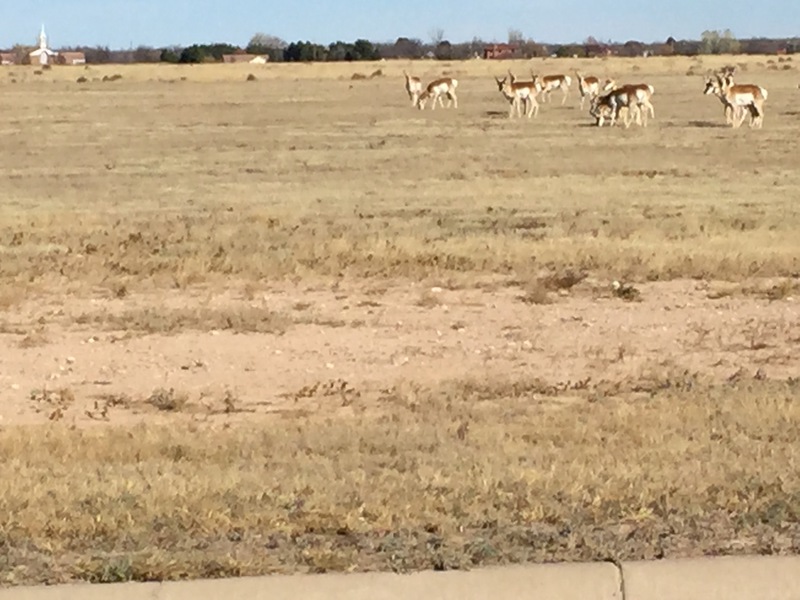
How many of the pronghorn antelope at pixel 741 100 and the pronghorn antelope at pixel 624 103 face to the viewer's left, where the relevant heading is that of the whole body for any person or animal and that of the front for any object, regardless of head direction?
2

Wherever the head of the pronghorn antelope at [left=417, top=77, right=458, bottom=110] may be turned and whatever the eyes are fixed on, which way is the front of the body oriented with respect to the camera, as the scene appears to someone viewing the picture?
to the viewer's left

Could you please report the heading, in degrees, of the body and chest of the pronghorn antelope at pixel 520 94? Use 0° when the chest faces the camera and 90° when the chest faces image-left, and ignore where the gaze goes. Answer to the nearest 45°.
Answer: approximately 45°

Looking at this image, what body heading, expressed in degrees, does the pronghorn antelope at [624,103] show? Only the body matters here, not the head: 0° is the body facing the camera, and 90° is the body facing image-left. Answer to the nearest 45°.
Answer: approximately 90°

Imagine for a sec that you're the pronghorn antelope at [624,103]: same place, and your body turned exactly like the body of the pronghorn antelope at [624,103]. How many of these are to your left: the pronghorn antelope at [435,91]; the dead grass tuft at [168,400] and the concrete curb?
2

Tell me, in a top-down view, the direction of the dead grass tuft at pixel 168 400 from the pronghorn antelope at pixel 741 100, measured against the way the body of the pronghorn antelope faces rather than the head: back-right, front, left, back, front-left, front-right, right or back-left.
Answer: left

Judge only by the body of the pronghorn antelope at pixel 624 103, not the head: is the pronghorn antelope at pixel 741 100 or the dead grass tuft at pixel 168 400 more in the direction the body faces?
the dead grass tuft

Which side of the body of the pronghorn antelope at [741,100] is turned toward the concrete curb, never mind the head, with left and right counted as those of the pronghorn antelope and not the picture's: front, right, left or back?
left

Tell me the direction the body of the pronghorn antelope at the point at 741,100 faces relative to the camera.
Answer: to the viewer's left

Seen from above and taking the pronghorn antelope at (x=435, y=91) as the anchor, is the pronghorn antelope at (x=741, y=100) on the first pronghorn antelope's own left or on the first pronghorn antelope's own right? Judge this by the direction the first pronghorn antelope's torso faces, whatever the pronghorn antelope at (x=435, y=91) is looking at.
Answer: on the first pronghorn antelope's own left

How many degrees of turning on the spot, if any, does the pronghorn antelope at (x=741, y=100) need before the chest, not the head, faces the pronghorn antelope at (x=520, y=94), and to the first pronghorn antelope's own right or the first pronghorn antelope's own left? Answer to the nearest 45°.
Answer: approximately 45° to the first pronghorn antelope's own right
